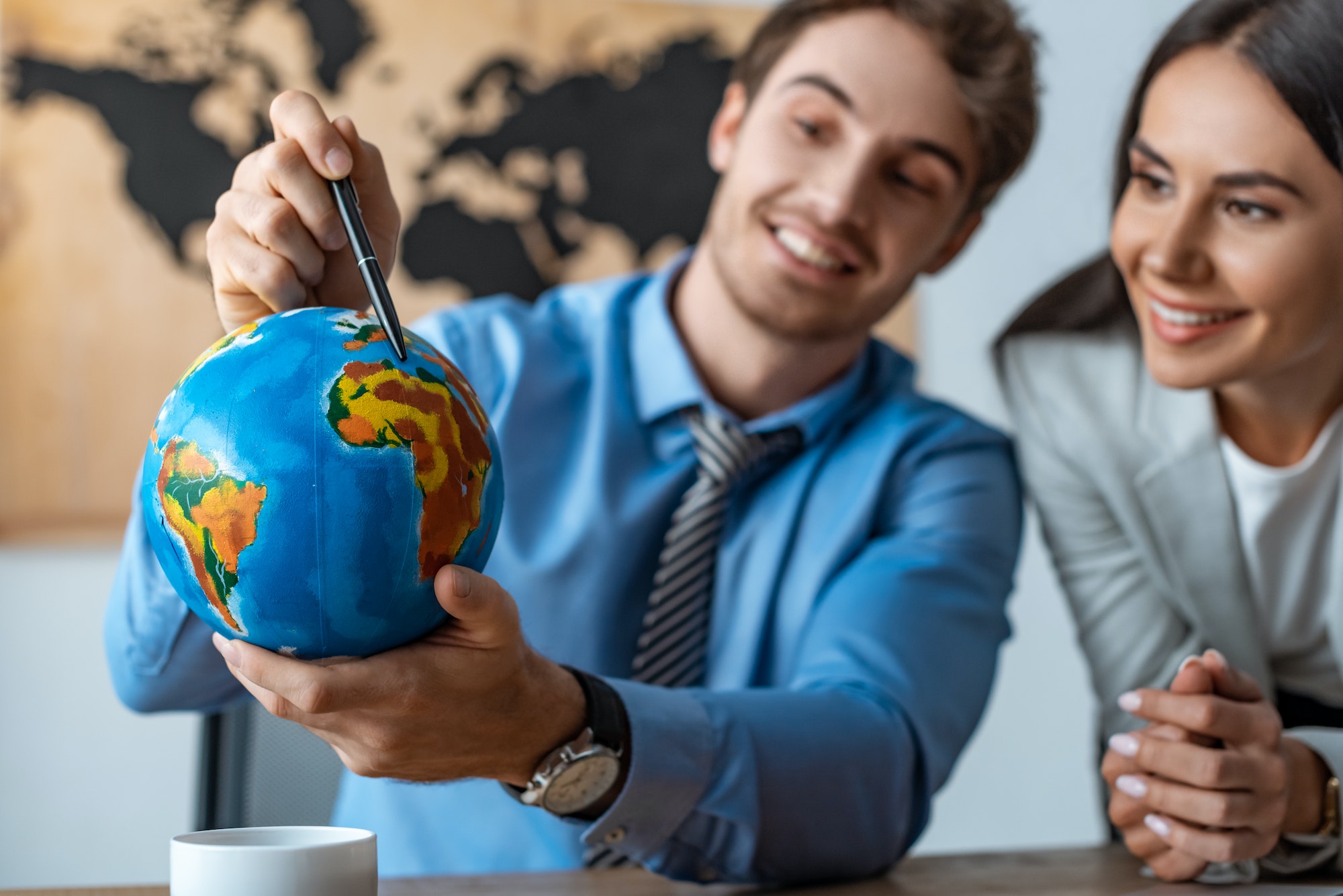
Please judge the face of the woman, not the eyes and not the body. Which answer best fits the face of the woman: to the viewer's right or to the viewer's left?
to the viewer's left

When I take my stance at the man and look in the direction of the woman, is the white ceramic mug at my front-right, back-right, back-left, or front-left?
back-right

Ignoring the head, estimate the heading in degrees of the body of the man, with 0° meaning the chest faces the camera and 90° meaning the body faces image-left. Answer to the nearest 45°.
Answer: approximately 0°

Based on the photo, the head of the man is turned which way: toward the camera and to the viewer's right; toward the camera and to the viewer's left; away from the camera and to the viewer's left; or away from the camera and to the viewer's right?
toward the camera and to the viewer's left

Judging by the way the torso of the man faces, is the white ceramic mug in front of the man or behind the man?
in front
